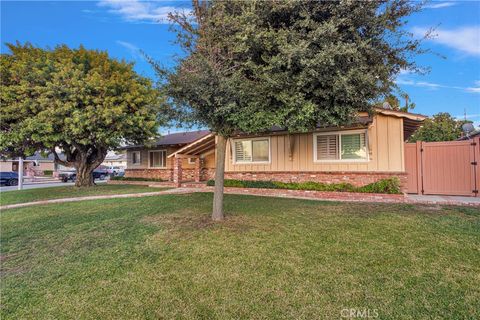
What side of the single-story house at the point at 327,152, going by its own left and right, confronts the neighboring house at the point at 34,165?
right

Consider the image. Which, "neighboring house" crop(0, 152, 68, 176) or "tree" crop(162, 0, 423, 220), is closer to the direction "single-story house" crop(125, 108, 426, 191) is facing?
the tree

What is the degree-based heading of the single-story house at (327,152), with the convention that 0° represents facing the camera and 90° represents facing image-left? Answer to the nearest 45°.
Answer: approximately 45°

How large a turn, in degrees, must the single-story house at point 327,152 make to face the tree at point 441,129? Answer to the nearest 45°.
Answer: approximately 180°

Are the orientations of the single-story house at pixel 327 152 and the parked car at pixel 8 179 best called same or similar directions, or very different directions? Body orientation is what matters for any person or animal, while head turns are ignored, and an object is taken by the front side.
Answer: very different directions
